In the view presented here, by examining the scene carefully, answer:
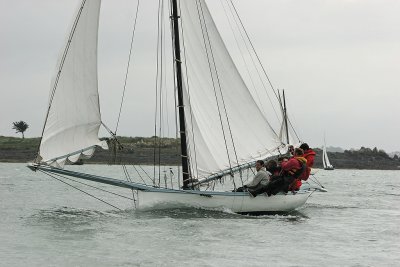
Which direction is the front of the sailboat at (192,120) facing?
to the viewer's left
